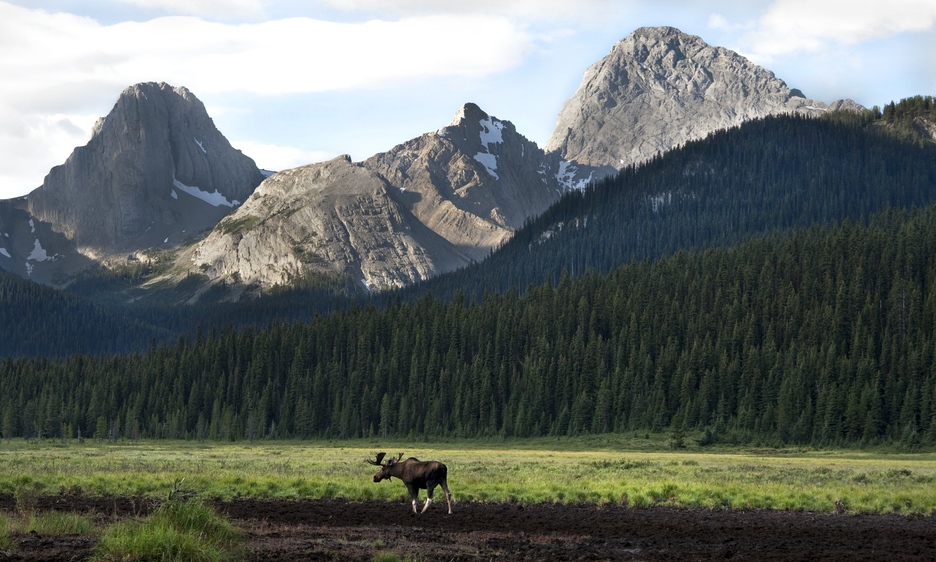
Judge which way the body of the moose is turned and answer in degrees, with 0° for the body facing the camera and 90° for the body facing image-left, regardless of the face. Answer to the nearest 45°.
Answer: approximately 90°

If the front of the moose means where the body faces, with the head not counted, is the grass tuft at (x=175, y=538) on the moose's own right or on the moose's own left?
on the moose's own left
